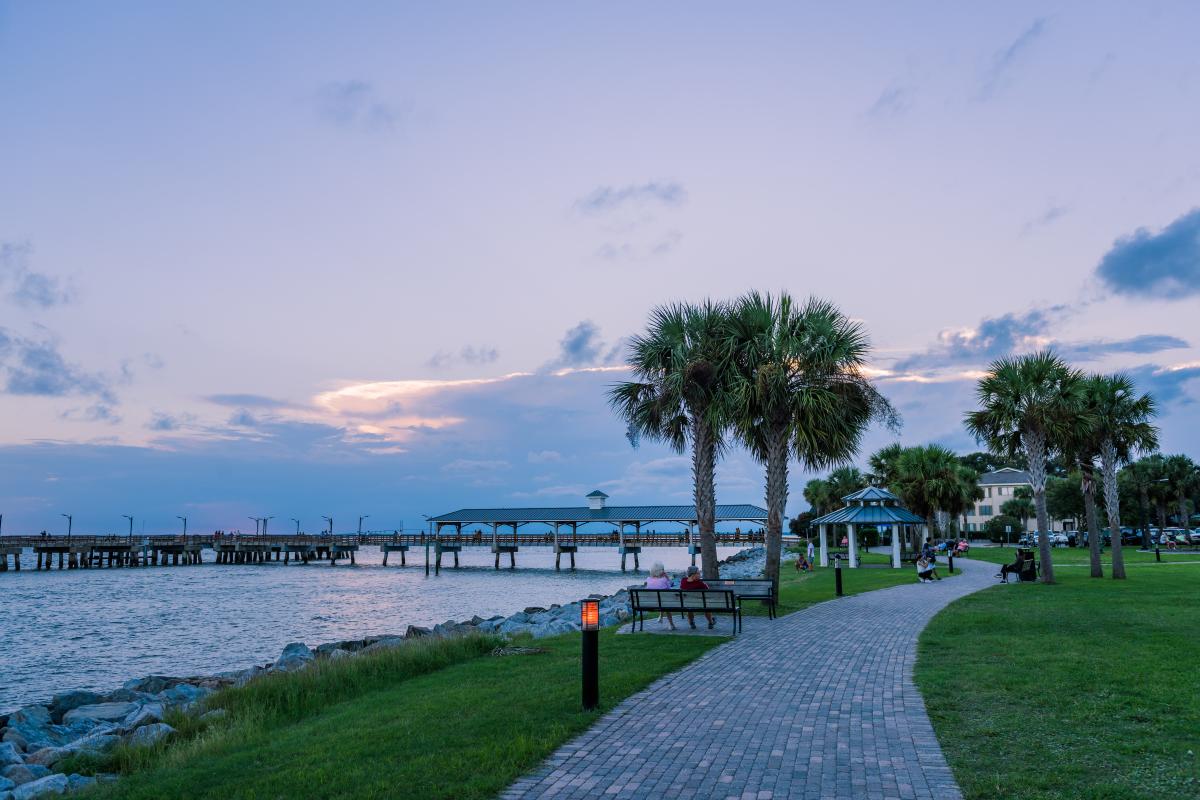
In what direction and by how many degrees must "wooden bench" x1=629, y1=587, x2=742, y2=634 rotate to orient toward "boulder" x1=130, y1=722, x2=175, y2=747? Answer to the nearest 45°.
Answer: approximately 135° to its left

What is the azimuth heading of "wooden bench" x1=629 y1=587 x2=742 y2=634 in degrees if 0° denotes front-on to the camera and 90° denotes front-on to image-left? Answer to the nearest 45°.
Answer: approximately 180°

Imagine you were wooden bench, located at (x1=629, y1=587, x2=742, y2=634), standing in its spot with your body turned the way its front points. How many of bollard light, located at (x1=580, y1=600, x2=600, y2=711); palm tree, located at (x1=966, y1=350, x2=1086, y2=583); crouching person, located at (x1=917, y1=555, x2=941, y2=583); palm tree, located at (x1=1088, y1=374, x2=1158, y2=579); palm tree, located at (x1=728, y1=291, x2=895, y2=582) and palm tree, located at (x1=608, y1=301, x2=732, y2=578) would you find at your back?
1

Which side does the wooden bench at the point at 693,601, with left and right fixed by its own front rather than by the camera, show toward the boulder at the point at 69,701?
left

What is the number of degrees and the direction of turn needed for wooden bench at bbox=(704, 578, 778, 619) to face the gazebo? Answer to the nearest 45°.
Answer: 0° — it already faces it

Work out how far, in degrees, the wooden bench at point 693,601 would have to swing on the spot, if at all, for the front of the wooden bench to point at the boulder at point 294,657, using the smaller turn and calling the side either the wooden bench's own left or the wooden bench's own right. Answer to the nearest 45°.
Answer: approximately 135° to the wooden bench's own left

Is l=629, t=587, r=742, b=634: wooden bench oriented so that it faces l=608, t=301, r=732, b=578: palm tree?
yes

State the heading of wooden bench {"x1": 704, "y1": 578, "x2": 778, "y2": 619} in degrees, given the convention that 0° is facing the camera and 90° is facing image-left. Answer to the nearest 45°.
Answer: approximately 180°

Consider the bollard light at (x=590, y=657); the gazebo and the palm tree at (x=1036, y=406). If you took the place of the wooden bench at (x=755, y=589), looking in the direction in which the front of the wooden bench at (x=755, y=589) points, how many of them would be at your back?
1

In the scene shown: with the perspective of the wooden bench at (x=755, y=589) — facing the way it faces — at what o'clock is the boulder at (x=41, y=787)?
The boulder is roughly at 7 o'clock from the wooden bench.

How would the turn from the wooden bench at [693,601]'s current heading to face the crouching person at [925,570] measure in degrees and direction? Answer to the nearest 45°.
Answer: approximately 45° to its right

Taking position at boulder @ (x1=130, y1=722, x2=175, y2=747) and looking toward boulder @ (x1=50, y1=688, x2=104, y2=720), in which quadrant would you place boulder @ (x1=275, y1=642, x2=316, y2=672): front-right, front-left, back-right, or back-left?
front-right

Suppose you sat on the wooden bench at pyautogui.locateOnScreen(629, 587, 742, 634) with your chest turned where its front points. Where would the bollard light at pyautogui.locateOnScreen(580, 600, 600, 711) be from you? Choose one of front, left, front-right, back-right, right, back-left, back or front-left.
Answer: back

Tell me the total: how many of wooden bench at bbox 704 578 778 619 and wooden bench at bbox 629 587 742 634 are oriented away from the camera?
2

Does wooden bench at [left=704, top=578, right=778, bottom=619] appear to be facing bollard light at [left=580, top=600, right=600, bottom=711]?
no

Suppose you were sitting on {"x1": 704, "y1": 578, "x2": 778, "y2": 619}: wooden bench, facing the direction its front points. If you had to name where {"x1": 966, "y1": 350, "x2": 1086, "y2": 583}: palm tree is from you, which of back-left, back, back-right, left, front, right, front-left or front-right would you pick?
front-right

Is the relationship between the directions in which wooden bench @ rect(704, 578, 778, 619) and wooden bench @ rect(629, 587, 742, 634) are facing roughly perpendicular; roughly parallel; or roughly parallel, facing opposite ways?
roughly parallel

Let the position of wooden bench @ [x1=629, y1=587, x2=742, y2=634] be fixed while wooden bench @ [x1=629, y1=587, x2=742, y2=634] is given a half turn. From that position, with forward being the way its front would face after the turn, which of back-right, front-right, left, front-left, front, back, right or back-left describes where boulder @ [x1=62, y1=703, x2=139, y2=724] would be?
right

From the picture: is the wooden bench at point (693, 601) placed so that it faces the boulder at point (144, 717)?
no
